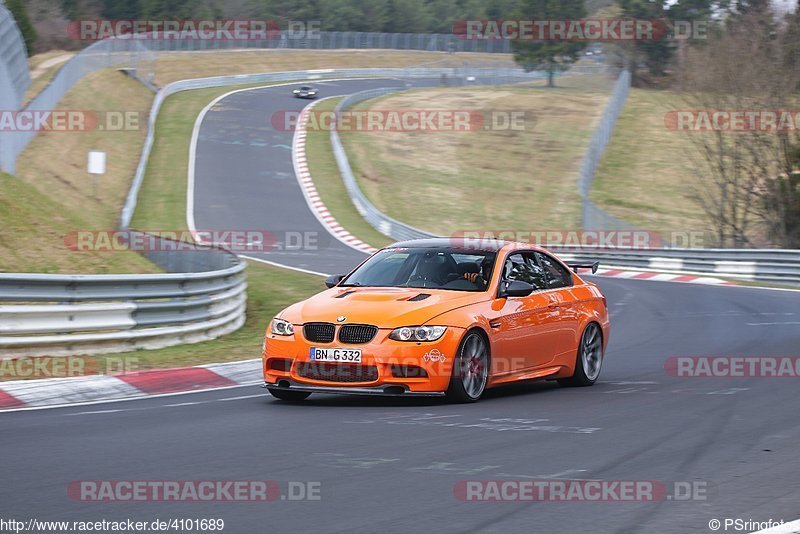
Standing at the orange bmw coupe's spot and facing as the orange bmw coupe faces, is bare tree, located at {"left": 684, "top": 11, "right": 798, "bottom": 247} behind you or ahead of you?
behind

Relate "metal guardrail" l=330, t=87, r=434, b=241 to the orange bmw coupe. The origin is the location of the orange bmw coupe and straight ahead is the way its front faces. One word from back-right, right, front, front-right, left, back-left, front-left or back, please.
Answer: back-right

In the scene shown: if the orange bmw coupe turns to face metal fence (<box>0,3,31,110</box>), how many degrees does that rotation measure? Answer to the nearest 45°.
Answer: approximately 90° to its right

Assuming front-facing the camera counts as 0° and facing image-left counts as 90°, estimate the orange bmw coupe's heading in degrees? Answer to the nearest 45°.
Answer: approximately 45°

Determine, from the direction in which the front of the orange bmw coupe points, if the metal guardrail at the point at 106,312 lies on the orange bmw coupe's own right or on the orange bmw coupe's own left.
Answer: on the orange bmw coupe's own right

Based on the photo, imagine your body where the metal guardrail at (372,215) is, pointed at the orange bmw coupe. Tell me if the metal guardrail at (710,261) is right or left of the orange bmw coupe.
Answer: left

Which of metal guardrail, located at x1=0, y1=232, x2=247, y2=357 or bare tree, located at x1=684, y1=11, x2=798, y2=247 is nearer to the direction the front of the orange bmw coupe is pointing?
the metal guardrail
